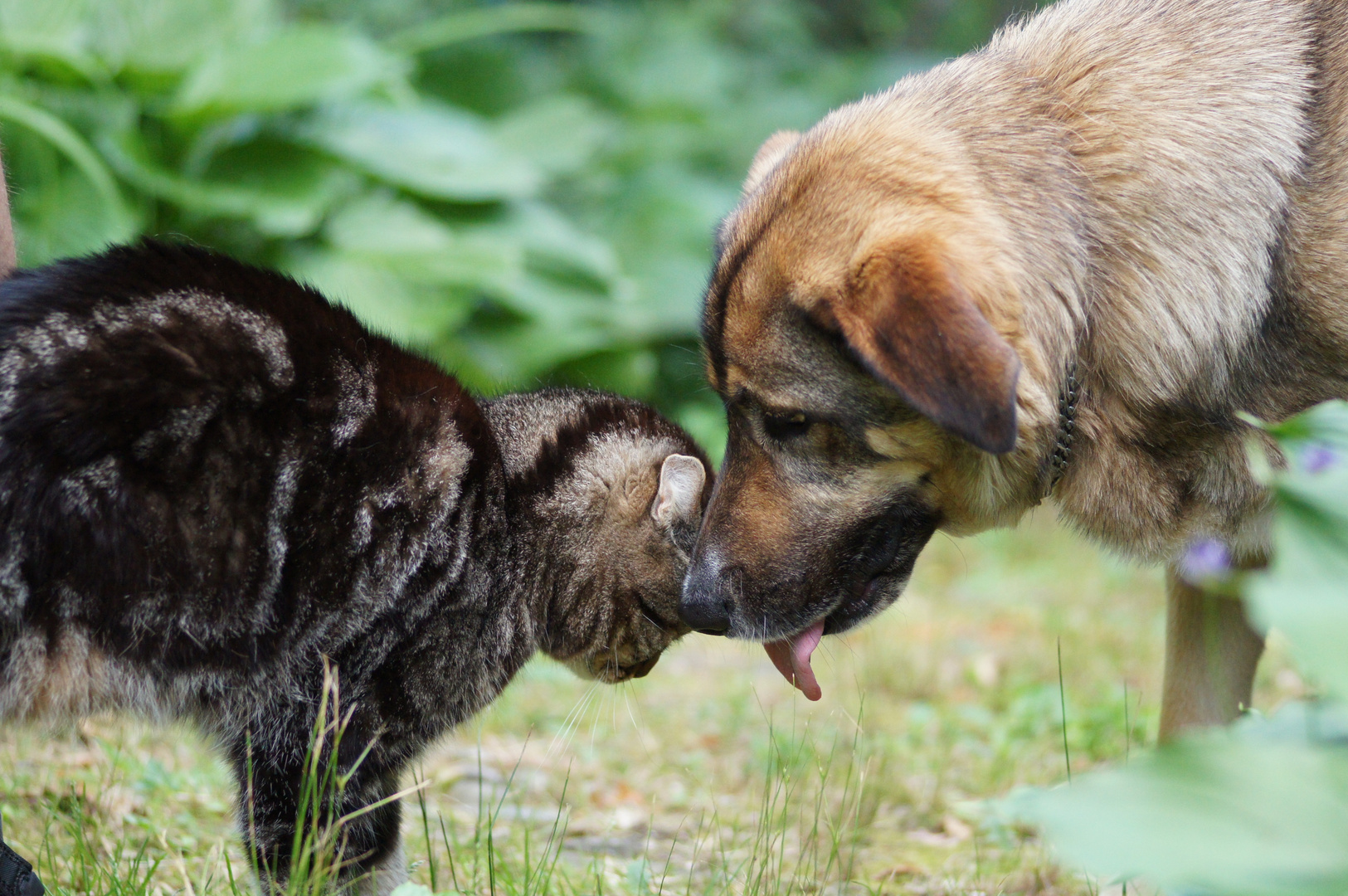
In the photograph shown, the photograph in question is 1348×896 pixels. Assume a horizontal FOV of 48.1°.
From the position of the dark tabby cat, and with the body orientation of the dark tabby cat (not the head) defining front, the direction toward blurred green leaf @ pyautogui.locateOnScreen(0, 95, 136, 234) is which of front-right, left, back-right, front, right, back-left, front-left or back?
left

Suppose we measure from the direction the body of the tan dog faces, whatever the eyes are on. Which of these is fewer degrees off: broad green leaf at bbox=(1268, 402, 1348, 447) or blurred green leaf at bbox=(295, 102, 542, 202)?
the blurred green leaf

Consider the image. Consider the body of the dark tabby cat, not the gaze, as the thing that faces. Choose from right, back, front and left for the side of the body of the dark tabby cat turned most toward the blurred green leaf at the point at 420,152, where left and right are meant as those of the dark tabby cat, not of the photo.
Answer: left

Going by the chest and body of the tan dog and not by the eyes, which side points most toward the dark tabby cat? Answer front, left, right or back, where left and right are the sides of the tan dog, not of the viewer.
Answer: front

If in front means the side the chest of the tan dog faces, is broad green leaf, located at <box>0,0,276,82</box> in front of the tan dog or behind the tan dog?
in front

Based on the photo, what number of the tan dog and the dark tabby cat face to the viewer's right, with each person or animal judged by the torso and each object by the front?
1

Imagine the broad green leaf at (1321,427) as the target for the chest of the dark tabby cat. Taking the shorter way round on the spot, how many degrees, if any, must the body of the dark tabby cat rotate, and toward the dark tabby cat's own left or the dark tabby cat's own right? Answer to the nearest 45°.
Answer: approximately 45° to the dark tabby cat's own right

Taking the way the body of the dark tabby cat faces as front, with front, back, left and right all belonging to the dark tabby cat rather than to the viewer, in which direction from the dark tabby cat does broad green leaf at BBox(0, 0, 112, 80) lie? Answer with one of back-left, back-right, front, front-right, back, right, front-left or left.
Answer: left

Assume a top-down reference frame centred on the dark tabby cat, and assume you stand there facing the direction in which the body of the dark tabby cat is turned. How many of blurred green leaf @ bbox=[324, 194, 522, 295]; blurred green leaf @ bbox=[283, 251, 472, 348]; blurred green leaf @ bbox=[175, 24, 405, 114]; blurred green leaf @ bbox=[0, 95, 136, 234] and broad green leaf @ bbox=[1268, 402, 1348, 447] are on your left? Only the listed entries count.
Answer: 4

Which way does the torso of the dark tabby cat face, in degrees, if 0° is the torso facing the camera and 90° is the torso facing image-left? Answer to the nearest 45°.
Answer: approximately 270°

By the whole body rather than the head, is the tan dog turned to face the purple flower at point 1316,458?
no

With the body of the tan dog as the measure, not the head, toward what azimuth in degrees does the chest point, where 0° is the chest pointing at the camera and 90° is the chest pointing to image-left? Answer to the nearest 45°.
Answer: approximately 90°

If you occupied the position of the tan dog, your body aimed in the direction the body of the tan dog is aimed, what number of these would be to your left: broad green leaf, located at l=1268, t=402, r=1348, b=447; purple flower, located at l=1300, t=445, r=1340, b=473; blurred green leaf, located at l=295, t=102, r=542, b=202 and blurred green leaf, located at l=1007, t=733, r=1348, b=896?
3

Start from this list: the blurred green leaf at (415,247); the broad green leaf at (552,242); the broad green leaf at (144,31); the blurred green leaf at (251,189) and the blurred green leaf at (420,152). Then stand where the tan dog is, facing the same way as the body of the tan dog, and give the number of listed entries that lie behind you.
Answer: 0

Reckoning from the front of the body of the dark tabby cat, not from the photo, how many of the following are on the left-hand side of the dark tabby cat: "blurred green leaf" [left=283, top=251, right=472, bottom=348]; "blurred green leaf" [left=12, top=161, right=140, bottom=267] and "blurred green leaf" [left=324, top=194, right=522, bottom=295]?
3

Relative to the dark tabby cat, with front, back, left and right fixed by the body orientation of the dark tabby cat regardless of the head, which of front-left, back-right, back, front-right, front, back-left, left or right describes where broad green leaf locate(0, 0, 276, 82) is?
left

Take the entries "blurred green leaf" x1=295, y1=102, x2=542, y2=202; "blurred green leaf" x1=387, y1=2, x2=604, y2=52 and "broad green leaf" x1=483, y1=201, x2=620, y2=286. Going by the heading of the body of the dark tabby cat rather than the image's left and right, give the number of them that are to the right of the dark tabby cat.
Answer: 0

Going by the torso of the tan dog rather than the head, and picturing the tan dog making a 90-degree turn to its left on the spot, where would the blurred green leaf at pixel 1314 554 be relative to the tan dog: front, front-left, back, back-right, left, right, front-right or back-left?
front

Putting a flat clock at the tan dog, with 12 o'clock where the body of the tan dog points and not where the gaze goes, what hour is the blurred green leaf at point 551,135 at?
The blurred green leaf is roughly at 2 o'clock from the tan dog.
